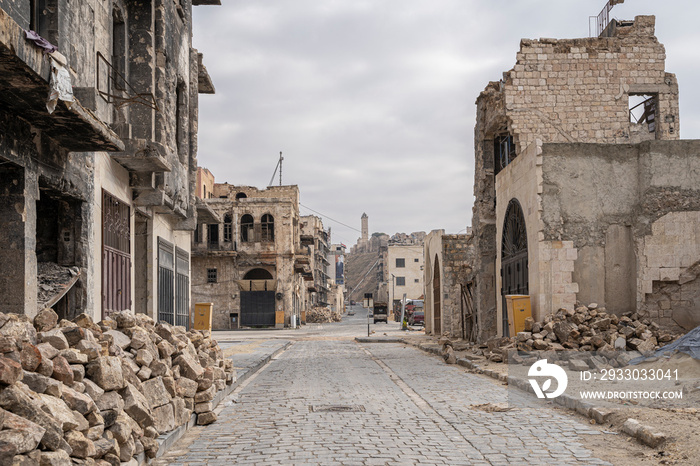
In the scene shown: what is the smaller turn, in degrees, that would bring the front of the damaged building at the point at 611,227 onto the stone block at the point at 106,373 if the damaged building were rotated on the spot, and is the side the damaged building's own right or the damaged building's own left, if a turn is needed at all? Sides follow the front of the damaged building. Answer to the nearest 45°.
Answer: approximately 45° to the damaged building's own left

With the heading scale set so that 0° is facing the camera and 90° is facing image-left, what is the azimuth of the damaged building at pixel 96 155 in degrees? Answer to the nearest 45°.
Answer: approximately 315°

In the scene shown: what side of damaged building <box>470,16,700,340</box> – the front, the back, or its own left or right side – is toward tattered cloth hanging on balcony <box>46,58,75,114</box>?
front

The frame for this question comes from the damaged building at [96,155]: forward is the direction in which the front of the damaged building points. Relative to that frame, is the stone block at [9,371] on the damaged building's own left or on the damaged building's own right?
on the damaged building's own right

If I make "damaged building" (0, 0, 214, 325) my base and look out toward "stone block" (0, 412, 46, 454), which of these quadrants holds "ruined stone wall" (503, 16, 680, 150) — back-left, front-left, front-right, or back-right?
back-left

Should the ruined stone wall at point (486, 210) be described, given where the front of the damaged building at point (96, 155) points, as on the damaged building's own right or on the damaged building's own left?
on the damaged building's own left

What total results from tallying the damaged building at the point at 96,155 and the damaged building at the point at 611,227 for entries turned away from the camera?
0
